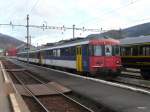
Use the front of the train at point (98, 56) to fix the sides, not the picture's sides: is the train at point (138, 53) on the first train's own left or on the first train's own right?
on the first train's own left

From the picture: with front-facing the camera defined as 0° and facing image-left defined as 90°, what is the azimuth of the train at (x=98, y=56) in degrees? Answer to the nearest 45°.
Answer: approximately 315°
